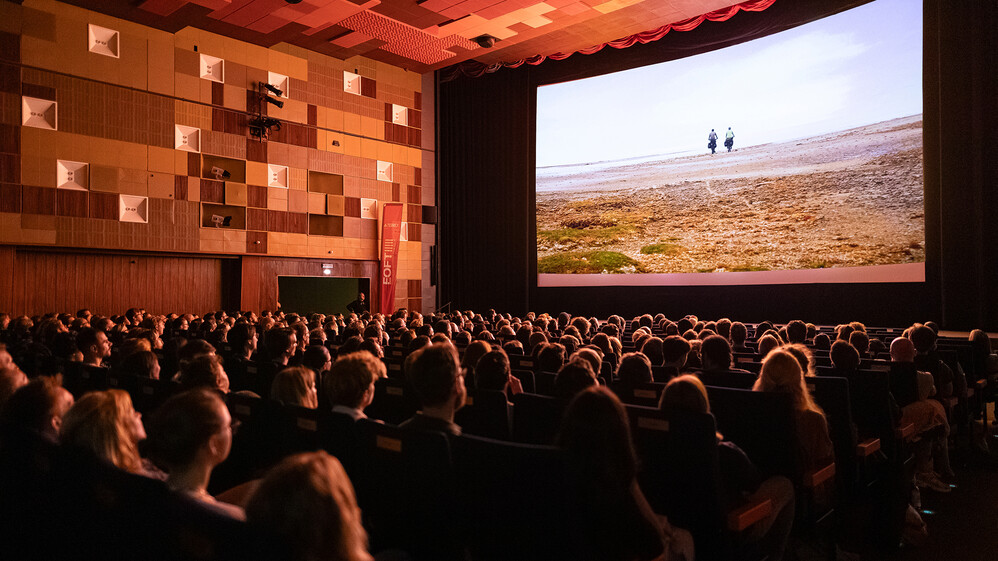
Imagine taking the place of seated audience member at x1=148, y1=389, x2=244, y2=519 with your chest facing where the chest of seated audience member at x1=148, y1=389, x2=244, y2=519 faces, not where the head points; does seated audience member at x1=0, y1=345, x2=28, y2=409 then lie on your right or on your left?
on your left

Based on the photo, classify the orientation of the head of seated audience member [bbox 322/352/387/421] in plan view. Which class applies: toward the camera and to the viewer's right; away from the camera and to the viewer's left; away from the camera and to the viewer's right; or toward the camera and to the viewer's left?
away from the camera and to the viewer's right

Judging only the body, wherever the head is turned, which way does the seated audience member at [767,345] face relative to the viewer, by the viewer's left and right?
facing away from the viewer

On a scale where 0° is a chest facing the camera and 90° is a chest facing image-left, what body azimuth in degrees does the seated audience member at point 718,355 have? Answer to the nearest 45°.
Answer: approximately 180°

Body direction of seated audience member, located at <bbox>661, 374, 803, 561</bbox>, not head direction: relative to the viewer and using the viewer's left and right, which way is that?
facing away from the viewer and to the right of the viewer

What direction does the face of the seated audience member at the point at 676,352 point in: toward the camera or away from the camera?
away from the camera

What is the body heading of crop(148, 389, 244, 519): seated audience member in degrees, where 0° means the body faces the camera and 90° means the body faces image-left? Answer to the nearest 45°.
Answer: approximately 225°

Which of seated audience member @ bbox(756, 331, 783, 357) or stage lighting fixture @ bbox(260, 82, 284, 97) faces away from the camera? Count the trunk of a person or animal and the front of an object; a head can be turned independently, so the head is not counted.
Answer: the seated audience member

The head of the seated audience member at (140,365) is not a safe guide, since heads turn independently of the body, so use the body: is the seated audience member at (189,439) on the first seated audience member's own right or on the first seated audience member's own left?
on the first seated audience member's own right

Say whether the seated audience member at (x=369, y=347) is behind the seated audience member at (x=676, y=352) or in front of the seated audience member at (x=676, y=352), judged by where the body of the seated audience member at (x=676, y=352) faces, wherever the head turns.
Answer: behind

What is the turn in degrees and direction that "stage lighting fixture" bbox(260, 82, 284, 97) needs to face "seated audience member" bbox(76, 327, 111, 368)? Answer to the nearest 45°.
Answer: approximately 90° to its right

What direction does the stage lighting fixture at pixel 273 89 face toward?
to the viewer's right

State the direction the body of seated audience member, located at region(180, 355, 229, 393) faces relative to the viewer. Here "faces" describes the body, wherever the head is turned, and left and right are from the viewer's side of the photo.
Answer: facing away from the viewer and to the right of the viewer
